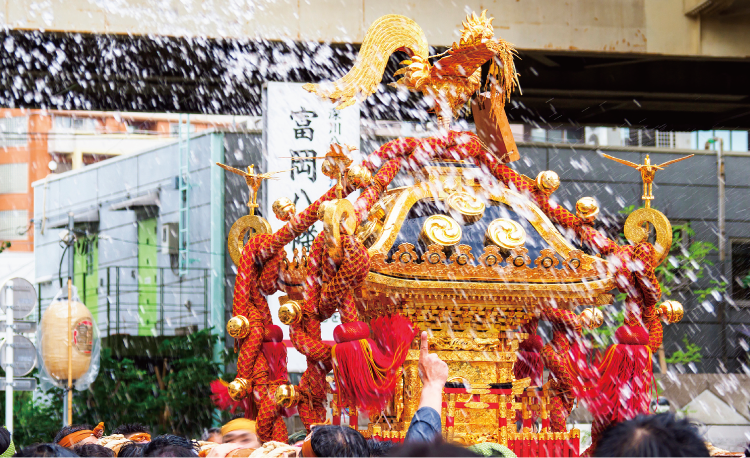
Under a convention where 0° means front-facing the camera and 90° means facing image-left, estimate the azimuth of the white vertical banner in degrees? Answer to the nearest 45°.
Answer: approximately 0°

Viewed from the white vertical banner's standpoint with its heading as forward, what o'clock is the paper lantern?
The paper lantern is roughly at 3 o'clock from the white vertical banner.

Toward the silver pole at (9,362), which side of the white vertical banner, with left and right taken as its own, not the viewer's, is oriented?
right
